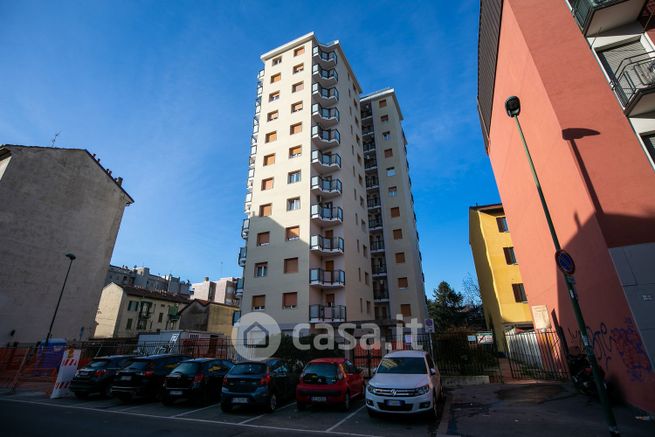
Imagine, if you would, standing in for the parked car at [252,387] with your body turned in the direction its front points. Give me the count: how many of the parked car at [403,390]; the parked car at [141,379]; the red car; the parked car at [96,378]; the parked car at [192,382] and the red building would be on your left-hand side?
3

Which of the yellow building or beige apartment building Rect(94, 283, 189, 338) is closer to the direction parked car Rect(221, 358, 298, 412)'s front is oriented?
the yellow building
